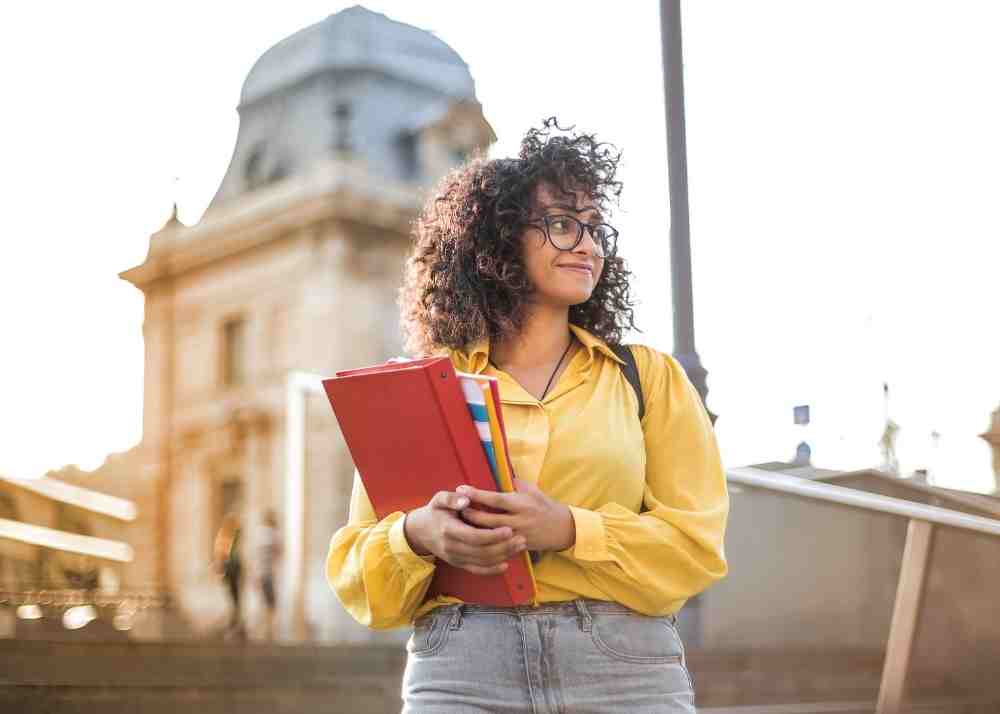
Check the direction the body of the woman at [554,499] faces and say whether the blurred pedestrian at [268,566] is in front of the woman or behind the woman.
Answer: behind

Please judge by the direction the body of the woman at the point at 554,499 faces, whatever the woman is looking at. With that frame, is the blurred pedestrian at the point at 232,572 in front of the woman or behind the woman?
behind

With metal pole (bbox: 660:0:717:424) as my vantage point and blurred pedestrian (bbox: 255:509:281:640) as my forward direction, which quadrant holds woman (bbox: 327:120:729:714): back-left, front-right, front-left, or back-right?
back-left

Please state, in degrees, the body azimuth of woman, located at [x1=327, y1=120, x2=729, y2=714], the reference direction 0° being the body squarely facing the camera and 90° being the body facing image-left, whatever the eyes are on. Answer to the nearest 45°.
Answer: approximately 0°

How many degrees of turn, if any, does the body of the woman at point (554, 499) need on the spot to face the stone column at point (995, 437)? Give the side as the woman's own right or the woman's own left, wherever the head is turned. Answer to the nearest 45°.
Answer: approximately 135° to the woman's own left

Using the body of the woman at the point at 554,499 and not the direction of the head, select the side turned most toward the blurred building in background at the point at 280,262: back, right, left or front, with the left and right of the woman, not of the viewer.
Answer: back

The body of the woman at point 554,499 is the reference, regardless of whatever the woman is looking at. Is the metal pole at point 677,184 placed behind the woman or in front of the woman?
behind

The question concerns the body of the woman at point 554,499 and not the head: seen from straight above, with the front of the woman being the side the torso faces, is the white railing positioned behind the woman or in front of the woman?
behind
